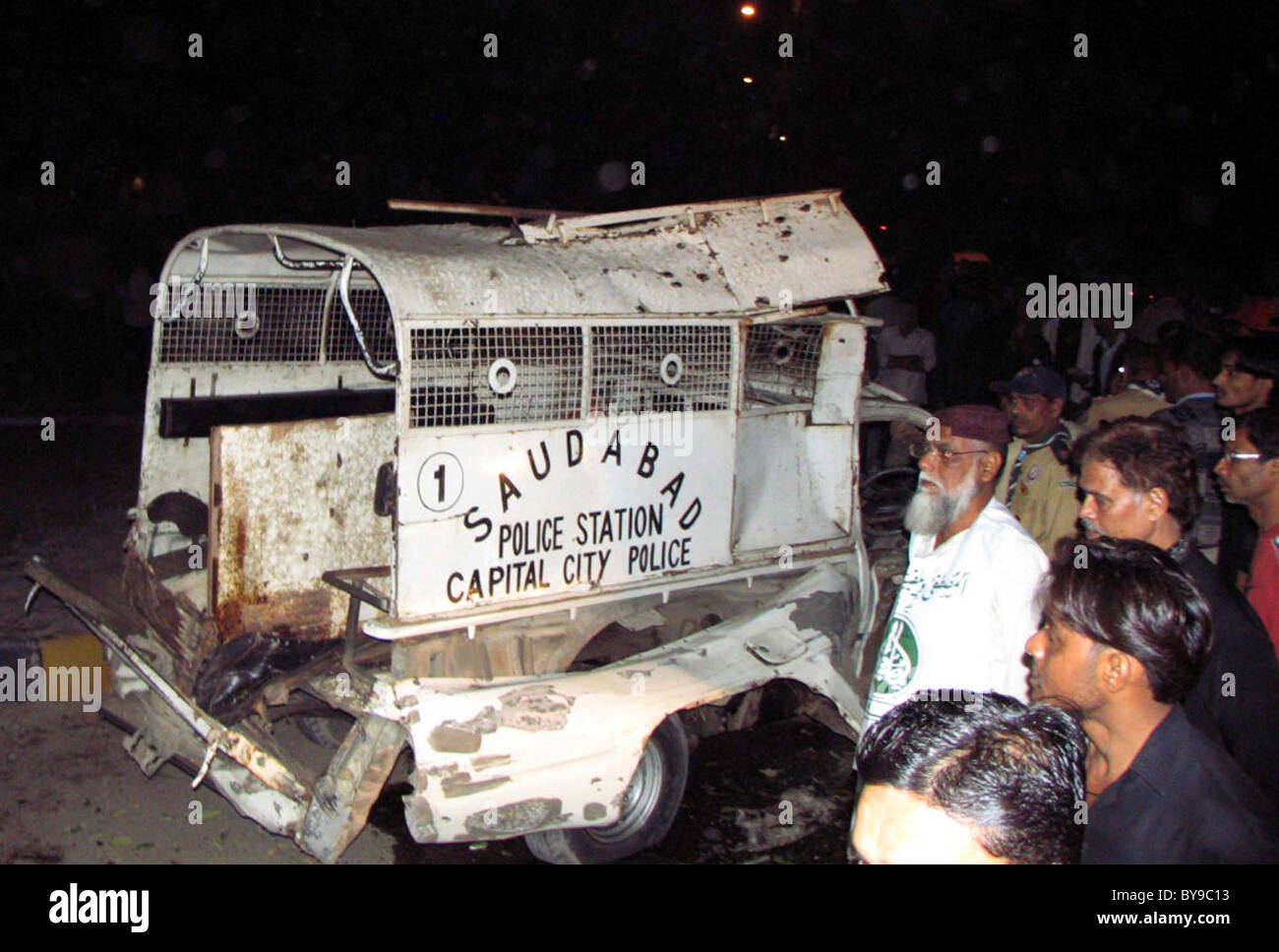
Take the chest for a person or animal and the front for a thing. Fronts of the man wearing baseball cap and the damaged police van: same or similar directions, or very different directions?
very different directions

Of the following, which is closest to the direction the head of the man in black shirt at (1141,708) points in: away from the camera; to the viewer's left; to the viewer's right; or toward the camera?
to the viewer's left

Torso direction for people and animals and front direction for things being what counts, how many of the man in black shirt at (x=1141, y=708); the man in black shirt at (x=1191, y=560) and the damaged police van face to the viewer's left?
2

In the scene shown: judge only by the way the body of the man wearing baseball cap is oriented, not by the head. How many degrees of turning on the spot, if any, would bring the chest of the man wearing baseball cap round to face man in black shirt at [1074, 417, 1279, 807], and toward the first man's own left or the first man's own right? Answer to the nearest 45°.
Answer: approximately 45° to the first man's own left

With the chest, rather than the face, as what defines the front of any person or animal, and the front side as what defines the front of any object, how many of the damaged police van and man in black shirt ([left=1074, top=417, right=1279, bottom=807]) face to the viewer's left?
1

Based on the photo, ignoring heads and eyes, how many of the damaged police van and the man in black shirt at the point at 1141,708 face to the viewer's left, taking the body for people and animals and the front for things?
1

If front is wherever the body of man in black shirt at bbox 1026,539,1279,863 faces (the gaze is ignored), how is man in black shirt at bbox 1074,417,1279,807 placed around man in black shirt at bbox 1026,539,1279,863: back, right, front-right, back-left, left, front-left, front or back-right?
right

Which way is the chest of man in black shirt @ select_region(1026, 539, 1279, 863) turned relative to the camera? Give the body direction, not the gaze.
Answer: to the viewer's left

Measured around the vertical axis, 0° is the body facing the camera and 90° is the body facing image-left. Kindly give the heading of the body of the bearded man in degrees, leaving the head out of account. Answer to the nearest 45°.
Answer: approximately 45°

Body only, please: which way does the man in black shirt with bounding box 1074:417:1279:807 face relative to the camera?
to the viewer's left

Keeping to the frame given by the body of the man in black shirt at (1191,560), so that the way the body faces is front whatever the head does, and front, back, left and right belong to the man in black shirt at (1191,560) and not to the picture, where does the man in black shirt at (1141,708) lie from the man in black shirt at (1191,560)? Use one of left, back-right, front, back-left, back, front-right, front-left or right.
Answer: left

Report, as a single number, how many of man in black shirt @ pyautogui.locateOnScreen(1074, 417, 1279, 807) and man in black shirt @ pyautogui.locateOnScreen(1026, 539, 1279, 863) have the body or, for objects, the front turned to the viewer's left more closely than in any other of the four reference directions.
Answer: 2
